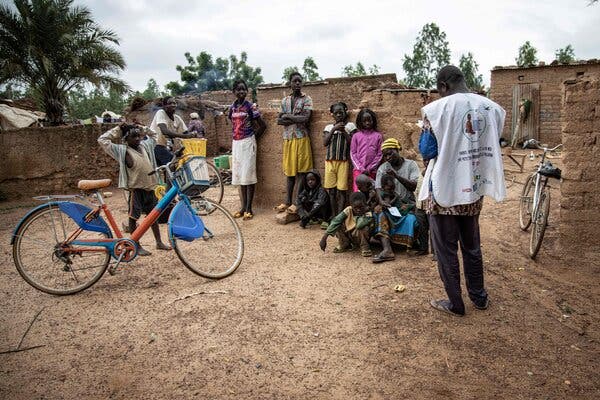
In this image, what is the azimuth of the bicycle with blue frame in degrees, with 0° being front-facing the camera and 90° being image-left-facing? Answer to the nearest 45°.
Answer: approximately 270°

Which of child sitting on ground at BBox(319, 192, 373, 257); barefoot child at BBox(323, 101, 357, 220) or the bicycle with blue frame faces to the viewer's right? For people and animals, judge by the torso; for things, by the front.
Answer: the bicycle with blue frame

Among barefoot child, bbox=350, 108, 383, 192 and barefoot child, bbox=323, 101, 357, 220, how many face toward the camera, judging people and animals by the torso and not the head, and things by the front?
2

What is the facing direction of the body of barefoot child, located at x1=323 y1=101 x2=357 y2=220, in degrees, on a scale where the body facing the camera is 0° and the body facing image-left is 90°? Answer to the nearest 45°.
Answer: approximately 0°

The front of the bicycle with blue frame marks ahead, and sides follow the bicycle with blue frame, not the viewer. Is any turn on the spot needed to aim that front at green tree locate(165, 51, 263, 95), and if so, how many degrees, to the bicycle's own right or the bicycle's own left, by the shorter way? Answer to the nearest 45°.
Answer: approximately 90° to the bicycle's own left

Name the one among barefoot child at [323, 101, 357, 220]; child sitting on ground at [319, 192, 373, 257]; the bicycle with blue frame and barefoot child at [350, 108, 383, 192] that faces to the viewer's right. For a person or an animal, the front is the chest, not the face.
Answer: the bicycle with blue frame

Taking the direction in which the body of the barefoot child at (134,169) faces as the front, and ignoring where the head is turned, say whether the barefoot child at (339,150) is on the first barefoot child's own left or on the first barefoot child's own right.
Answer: on the first barefoot child's own left

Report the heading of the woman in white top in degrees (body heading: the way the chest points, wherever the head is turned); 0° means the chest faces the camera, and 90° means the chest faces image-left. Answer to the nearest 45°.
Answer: approximately 315°
